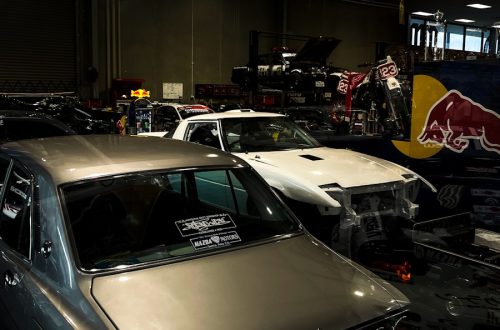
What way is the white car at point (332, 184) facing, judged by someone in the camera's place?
facing the viewer and to the right of the viewer

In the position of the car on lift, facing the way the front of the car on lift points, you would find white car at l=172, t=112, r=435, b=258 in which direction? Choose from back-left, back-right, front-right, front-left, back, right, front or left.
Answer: front-right

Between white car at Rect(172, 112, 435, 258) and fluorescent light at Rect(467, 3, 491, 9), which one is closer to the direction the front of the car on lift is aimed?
the white car

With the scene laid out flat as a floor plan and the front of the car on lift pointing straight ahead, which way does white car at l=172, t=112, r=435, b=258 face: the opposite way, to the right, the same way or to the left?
the same way

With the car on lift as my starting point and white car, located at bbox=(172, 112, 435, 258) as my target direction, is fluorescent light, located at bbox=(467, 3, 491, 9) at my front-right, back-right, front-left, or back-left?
back-left

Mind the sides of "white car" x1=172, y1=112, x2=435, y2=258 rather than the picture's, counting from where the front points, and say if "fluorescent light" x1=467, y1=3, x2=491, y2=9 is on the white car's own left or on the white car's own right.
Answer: on the white car's own left

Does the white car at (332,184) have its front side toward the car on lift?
no

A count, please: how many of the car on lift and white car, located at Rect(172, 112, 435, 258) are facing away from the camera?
0

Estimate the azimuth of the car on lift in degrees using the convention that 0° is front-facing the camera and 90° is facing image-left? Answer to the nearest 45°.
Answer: approximately 315°

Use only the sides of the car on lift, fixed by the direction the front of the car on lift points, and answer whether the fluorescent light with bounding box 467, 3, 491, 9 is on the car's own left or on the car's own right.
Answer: on the car's own left
